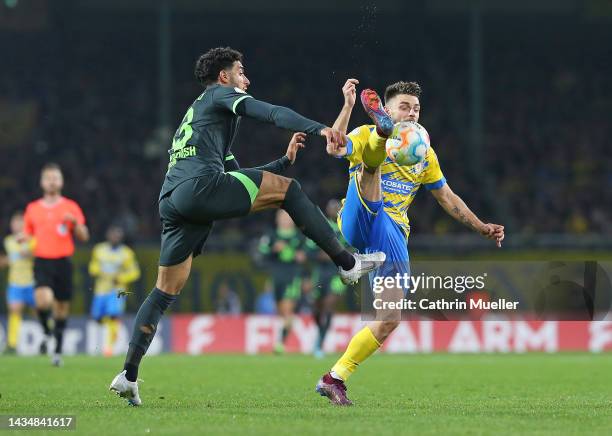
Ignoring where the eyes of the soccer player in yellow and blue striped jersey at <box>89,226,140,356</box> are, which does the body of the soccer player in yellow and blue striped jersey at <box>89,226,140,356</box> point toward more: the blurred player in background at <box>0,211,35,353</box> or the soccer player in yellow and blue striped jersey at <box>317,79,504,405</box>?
the soccer player in yellow and blue striped jersey

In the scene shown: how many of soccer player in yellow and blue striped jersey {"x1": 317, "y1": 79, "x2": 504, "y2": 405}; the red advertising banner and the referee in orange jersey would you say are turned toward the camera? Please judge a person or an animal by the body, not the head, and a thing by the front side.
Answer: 3

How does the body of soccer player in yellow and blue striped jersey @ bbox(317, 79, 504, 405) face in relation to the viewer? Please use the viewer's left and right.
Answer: facing the viewer

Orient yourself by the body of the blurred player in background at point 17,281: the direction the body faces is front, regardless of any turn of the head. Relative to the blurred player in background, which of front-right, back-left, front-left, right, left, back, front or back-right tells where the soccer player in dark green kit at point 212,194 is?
front

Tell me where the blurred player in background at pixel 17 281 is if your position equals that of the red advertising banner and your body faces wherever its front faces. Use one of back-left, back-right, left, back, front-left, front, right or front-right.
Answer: right

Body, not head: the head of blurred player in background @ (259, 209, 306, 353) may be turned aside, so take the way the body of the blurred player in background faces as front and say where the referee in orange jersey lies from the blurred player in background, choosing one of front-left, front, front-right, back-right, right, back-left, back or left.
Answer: front-right

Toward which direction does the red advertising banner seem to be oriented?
toward the camera

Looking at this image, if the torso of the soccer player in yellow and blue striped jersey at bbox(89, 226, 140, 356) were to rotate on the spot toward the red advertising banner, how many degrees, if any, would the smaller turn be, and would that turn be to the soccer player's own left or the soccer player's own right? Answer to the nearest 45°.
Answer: approximately 90° to the soccer player's own left

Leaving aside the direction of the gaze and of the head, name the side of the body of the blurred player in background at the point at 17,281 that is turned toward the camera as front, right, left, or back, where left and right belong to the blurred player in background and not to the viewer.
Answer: front

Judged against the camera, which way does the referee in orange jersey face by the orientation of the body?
toward the camera

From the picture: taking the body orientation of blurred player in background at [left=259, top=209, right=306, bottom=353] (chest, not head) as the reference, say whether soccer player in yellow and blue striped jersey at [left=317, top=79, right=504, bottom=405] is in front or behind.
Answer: in front
